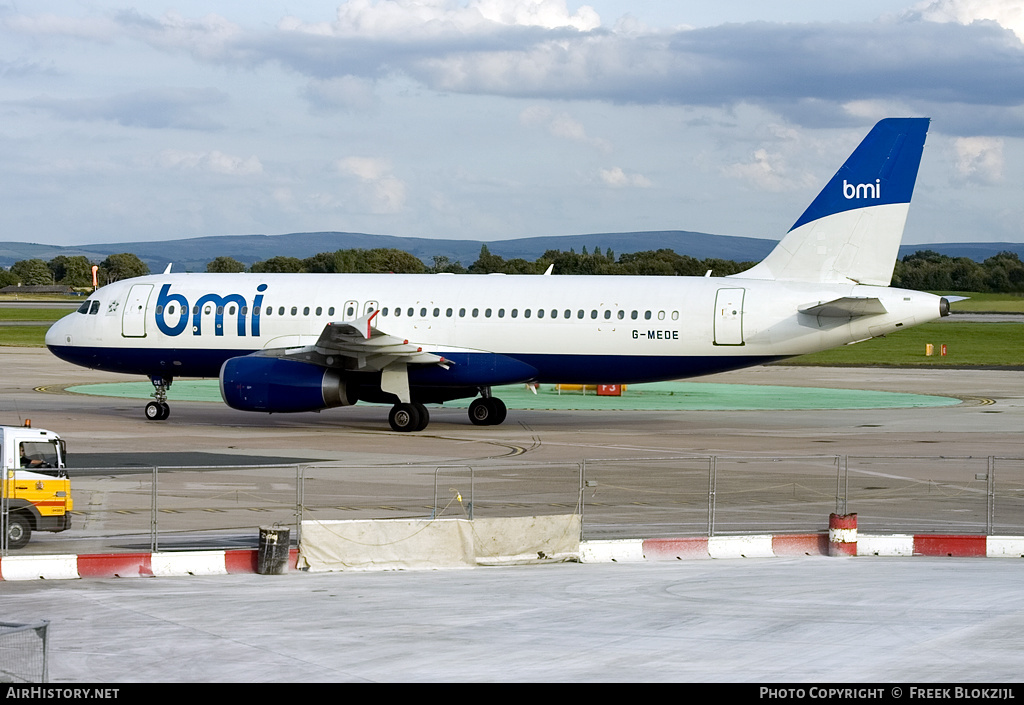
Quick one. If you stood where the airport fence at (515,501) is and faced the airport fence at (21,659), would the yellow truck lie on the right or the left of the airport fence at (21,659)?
right

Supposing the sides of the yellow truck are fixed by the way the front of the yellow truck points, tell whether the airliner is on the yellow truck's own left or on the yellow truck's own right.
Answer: on the yellow truck's own left

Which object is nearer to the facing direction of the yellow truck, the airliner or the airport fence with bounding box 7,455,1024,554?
the airport fence

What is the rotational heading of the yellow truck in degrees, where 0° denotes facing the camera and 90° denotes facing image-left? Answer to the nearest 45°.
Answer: approximately 270°

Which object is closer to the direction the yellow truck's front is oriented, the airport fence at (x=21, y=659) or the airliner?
the airliner

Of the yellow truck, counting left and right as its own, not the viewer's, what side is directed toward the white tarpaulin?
front

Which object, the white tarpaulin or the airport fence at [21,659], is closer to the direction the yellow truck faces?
the white tarpaulin

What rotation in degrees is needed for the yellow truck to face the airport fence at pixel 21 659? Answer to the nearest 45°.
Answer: approximately 90° to its right
